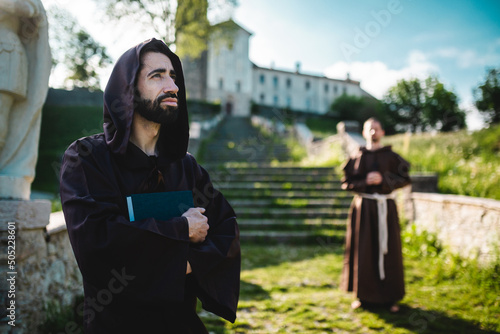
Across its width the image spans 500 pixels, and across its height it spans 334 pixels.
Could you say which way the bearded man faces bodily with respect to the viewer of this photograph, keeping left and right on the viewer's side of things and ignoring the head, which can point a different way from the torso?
facing the viewer and to the right of the viewer

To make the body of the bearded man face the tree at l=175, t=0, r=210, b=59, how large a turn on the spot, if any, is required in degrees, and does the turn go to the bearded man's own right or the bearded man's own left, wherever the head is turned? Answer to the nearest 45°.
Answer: approximately 135° to the bearded man's own left

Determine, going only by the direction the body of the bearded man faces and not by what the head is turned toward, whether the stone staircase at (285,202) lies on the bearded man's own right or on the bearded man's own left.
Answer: on the bearded man's own left

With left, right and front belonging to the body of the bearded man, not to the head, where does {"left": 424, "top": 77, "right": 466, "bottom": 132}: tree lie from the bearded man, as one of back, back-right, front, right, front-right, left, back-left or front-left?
left

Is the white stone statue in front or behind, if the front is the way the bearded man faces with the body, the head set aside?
behind
